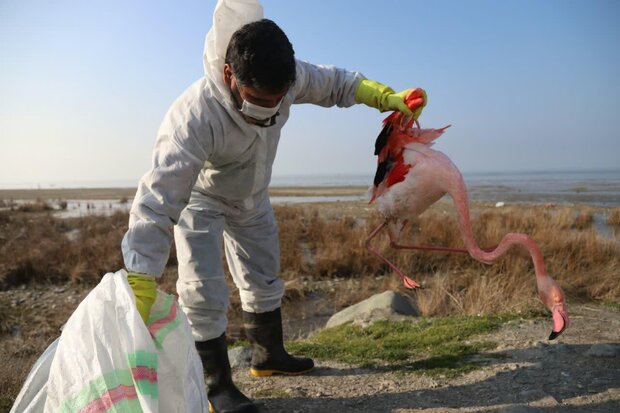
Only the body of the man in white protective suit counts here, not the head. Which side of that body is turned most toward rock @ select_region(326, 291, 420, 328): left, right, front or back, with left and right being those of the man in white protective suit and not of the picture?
left

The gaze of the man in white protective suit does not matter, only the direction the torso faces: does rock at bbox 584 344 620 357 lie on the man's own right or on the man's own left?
on the man's own left

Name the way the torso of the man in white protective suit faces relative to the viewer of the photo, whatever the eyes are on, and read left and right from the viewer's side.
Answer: facing the viewer and to the right of the viewer

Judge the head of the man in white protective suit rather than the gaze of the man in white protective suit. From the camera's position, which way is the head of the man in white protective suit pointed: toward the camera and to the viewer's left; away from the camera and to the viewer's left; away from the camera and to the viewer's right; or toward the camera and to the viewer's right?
toward the camera and to the viewer's right
